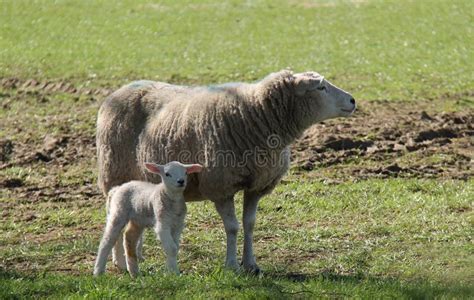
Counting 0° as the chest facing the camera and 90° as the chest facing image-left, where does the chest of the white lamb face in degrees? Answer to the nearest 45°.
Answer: approximately 315°

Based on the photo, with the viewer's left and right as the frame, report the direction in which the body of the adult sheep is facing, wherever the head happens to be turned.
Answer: facing to the right of the viewer

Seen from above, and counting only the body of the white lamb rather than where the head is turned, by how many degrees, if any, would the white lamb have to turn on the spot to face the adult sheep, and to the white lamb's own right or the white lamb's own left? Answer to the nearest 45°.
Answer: approximately 90° to the white lamb's own left

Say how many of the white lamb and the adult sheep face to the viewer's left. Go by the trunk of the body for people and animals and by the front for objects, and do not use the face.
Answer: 0

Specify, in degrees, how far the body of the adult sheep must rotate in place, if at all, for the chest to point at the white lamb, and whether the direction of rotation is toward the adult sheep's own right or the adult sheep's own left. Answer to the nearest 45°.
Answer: approximately 135° to the adult sheep's own right
